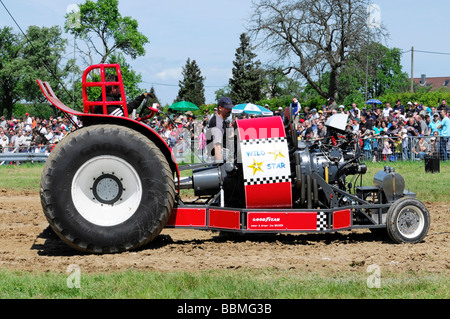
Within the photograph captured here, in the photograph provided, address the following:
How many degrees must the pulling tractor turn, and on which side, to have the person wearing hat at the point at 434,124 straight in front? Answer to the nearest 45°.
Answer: approximately 45° to its left

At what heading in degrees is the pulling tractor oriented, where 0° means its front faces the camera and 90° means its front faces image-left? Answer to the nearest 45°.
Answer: approximately 270°

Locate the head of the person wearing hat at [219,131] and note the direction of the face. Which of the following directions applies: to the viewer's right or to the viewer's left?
to the viewer's right

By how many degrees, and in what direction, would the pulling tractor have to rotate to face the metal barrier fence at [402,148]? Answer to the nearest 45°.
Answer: approximately 45° to its left
